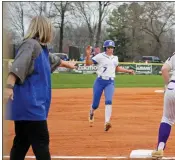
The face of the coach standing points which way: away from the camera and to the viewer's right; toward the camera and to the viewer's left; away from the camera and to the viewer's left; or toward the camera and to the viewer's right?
away from the camera and to the viewer's right

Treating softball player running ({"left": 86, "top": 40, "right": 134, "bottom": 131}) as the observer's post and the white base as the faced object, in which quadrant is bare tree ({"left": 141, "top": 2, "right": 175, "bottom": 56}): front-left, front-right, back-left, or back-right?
back-left
